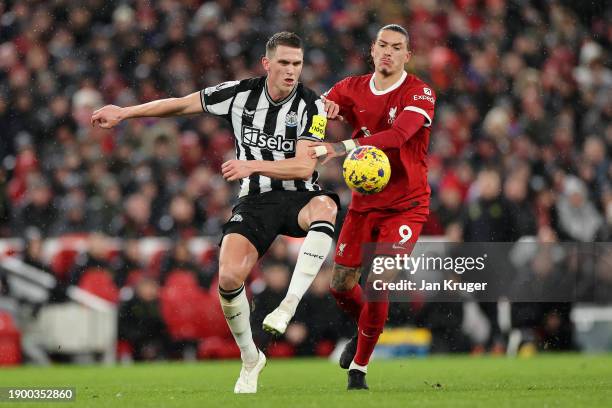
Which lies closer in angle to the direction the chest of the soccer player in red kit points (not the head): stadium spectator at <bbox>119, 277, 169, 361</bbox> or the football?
the football

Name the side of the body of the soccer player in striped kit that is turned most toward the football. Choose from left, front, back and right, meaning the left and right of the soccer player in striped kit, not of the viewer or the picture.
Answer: left

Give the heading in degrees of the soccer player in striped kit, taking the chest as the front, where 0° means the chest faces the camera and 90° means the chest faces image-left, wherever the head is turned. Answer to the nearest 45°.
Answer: approximately 0°

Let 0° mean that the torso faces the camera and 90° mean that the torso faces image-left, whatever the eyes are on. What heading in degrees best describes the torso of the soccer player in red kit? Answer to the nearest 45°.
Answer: approximately 45°
